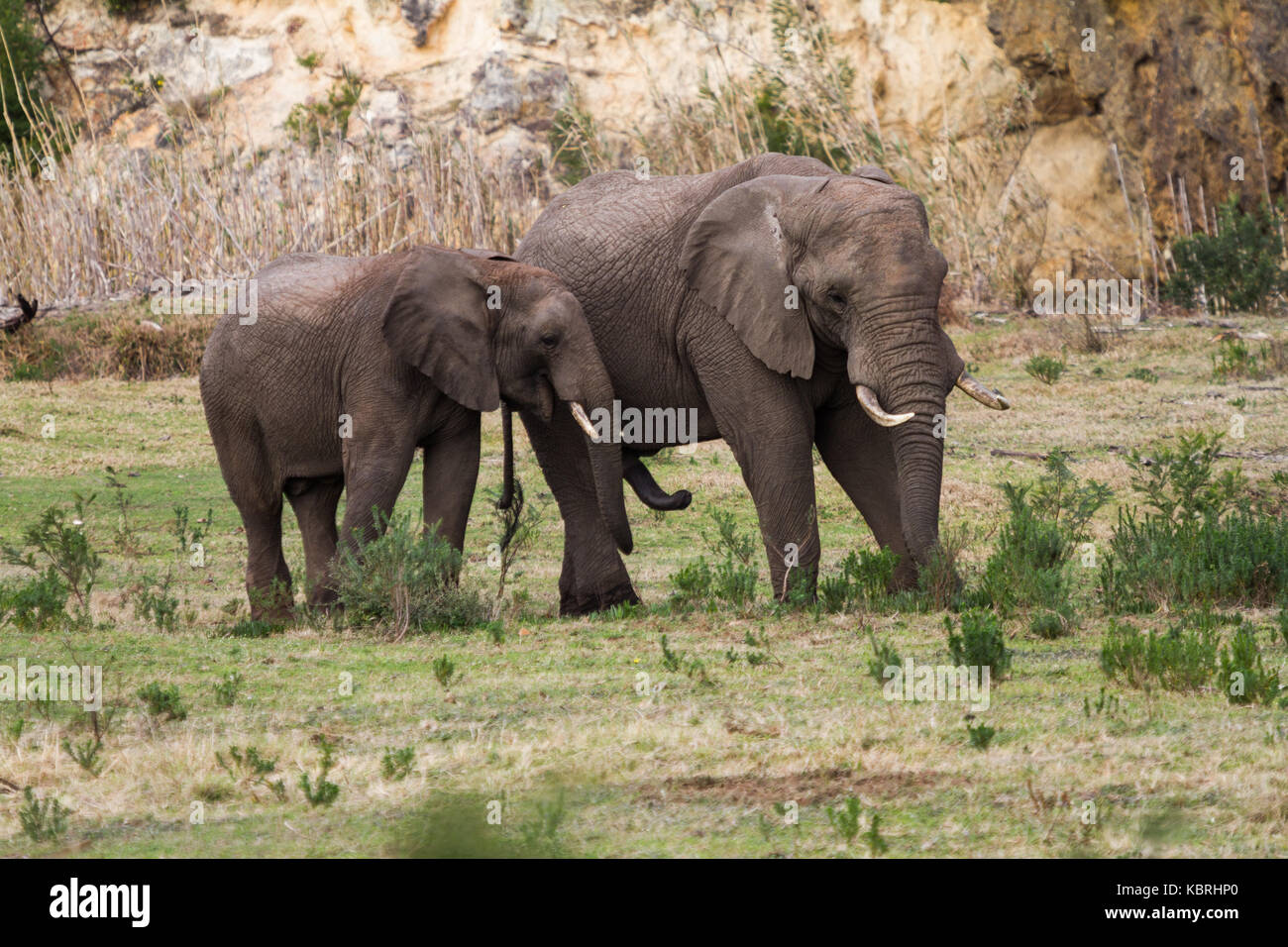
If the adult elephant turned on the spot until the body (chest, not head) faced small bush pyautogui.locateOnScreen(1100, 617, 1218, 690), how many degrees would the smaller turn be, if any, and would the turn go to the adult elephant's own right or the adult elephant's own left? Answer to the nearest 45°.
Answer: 0° — it already faces it

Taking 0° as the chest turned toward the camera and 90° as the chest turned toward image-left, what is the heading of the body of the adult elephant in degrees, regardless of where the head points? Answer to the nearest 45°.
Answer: approximately 315°

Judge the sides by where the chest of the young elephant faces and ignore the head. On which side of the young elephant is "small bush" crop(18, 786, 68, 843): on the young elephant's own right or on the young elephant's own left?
on the young elephant's own right

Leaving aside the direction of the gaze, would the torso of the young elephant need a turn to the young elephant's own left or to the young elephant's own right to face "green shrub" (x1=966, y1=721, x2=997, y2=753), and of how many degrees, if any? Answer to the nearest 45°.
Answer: approximately 45° to the young elephant's own right

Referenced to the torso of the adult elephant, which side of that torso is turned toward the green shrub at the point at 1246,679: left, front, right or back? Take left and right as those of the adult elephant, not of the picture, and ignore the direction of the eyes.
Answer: front

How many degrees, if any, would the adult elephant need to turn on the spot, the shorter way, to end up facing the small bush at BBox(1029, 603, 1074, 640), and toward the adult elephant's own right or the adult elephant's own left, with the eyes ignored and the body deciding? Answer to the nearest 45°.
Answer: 0° — it already faces it

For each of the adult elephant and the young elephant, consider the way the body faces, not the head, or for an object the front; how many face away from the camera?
0

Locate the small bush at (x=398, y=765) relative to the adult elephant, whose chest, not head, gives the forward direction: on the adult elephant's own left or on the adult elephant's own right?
on the adult elephant's own right

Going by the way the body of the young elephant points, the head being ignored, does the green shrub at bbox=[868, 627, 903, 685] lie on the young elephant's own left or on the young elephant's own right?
on the young elephant's own right

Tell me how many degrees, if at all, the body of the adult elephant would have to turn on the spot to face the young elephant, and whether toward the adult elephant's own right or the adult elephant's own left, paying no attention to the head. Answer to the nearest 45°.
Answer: approximately 135° to the adult elephant's own right

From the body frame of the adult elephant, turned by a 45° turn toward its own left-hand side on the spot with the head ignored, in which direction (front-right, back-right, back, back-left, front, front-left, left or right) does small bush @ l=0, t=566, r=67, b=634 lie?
back

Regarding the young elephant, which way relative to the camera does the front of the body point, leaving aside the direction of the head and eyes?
to the viewer's right

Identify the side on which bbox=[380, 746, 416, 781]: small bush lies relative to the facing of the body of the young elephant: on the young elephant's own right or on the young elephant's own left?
on the young elephant's own right

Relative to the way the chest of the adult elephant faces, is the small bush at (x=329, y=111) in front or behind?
behind

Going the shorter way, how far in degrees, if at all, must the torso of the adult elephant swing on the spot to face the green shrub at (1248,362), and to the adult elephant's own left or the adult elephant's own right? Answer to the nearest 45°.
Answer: approximately 90° to the adult elephant's own left
